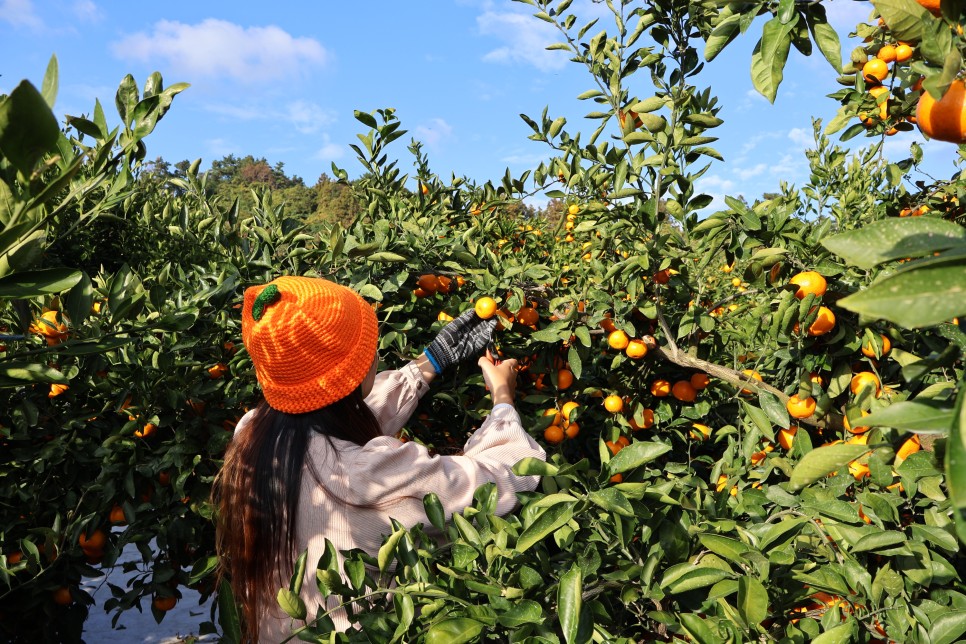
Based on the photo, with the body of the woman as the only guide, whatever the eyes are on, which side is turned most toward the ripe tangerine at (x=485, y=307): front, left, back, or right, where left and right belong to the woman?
front

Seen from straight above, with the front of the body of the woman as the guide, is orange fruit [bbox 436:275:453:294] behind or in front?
in front

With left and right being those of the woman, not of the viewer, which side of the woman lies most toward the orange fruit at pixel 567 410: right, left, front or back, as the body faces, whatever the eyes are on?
front

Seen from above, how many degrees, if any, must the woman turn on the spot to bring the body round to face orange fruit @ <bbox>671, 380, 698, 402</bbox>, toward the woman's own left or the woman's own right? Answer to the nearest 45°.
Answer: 0° — they already face it

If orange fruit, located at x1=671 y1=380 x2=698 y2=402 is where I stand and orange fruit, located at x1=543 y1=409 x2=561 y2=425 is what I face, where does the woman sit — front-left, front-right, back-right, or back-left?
front-left

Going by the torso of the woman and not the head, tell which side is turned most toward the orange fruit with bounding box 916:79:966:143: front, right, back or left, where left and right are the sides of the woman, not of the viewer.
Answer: right

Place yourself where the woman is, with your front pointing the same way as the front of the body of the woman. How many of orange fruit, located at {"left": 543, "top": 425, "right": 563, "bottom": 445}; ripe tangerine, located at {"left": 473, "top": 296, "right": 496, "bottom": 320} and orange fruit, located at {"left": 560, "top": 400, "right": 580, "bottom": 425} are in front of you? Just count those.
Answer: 3

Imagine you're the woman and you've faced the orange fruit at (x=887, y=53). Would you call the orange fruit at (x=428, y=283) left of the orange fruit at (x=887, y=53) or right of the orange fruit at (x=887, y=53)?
left

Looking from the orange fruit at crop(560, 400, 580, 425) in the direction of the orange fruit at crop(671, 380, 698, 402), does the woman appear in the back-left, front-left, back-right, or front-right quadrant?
back-right

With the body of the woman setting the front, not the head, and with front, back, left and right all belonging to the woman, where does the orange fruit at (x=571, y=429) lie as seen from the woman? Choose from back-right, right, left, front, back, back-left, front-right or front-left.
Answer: front

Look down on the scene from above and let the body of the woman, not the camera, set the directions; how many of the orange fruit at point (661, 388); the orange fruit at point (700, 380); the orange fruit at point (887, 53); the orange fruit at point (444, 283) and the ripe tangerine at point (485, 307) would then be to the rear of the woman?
0

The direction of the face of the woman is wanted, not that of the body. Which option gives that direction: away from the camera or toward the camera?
away from the camera

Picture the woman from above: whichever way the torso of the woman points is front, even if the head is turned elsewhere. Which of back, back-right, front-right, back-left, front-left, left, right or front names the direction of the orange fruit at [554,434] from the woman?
front

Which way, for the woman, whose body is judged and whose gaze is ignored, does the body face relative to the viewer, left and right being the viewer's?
facing away from the viewer and to the right of the viewer

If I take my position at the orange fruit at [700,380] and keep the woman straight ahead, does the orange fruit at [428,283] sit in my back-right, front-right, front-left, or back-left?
front-right
